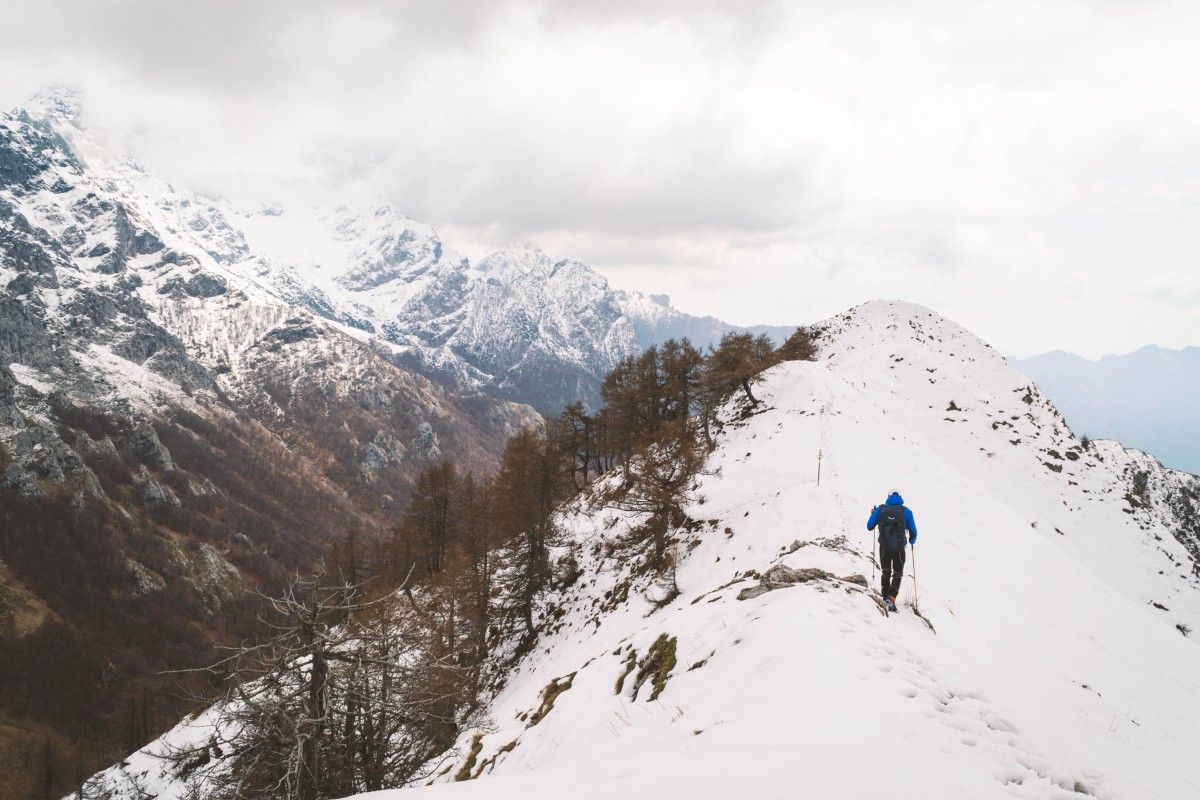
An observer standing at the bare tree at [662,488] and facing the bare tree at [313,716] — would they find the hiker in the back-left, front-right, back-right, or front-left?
front-left

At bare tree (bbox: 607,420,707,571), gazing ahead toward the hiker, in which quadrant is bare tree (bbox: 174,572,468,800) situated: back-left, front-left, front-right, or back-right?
front-right

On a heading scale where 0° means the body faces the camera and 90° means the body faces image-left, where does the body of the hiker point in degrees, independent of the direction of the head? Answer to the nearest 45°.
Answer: approximately 180°

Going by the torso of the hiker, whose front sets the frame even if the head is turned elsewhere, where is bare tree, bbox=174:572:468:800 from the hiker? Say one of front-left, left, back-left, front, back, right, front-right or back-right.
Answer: back-left

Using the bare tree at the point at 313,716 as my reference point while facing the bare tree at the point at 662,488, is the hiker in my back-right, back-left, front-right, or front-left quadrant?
front-right

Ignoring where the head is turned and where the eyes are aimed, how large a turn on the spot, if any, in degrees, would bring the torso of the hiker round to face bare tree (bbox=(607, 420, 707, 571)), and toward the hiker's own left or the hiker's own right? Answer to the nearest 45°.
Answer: approximately 45° to the hiker's own left
